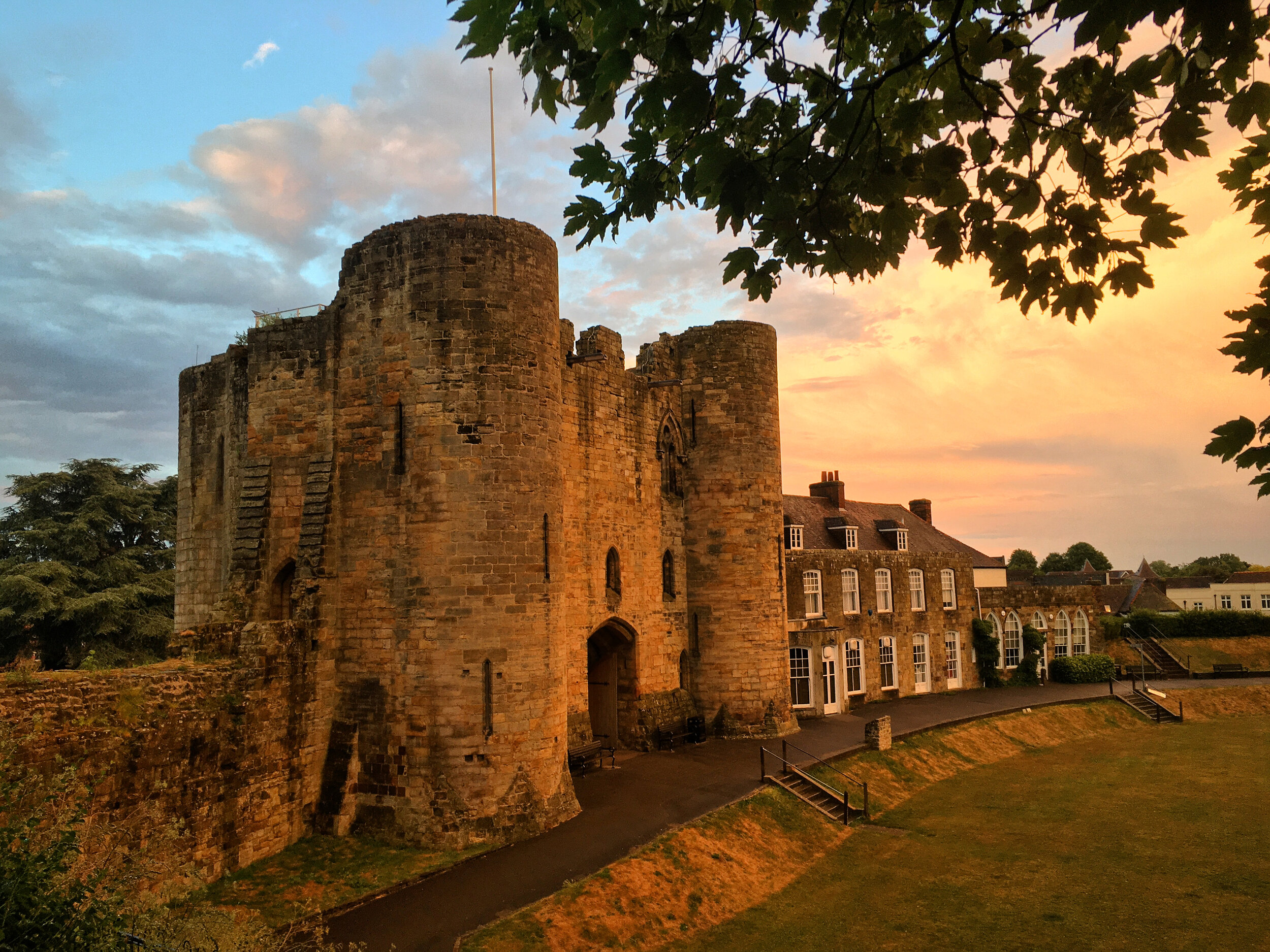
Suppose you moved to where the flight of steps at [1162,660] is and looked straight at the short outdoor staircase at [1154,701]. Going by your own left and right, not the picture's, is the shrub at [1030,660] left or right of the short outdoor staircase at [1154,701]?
right

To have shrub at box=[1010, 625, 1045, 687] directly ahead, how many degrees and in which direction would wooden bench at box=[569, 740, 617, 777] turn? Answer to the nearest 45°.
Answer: approximately 90° to its left

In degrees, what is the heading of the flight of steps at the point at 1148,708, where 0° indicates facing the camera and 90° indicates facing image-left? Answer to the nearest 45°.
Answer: approximately 315°
